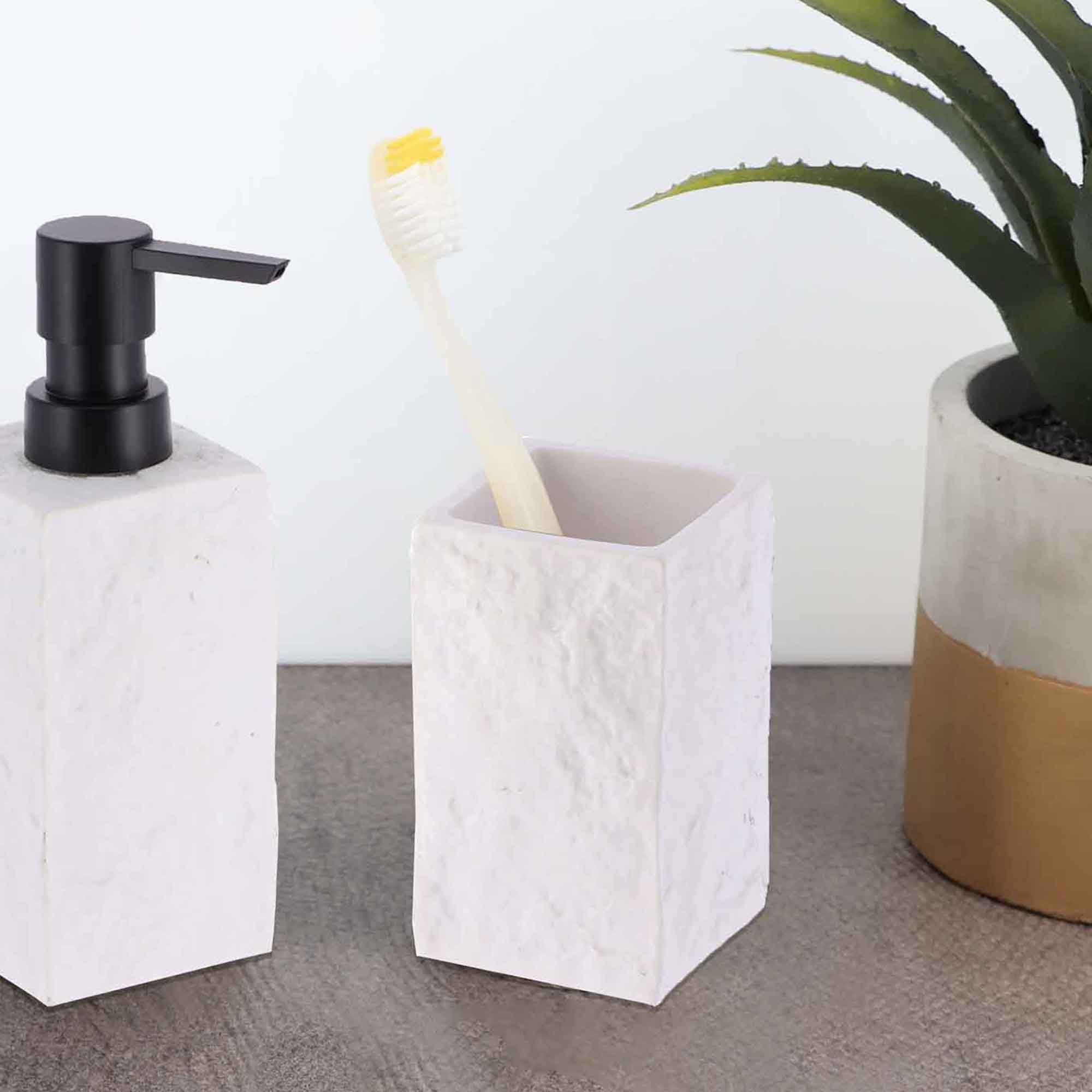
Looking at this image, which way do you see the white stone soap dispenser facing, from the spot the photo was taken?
facing to the right of the viewer
